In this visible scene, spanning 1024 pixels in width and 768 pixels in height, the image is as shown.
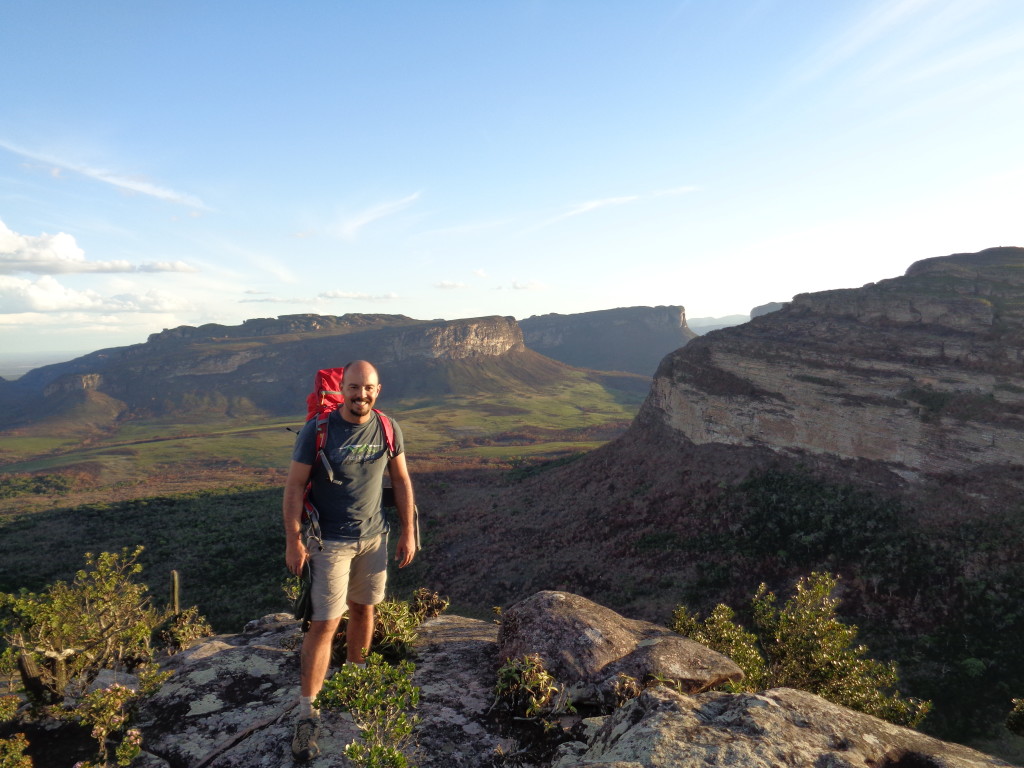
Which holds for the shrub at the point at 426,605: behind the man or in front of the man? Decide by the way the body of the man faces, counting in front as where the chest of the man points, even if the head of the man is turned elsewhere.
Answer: behind

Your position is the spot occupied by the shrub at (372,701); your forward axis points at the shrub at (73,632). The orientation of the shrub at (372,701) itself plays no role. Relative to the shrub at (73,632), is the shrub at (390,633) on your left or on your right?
right

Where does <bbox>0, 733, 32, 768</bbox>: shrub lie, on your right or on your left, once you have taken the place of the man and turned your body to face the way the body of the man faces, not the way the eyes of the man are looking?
on your right

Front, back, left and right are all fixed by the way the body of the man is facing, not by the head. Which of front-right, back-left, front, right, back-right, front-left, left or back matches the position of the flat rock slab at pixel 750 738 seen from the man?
front-left

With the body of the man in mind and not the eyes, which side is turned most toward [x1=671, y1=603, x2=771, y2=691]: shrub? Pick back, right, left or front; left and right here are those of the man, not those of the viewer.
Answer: left

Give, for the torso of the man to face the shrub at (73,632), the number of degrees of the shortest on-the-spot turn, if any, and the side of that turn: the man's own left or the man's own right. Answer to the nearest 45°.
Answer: approximately 135° to the man's own right

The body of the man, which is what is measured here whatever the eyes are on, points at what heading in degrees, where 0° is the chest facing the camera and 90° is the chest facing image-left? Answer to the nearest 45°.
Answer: approximately 0°

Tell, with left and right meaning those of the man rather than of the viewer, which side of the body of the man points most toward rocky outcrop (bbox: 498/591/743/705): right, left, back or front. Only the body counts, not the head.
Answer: left

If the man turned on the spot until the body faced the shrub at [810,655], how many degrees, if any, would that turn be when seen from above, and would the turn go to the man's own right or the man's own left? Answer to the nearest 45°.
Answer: approximately 90° to the man's own left
